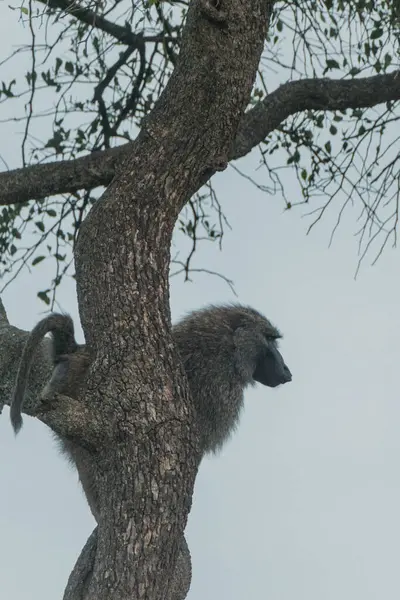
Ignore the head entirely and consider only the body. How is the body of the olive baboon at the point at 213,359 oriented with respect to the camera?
to the viewer's right
